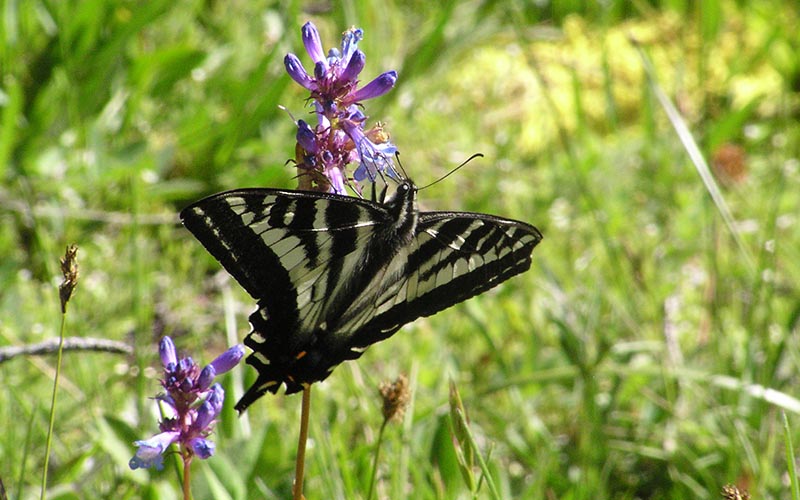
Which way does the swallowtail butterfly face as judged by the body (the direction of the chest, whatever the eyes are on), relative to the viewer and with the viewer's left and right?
facing away from the viewer and to the right of the viewer
